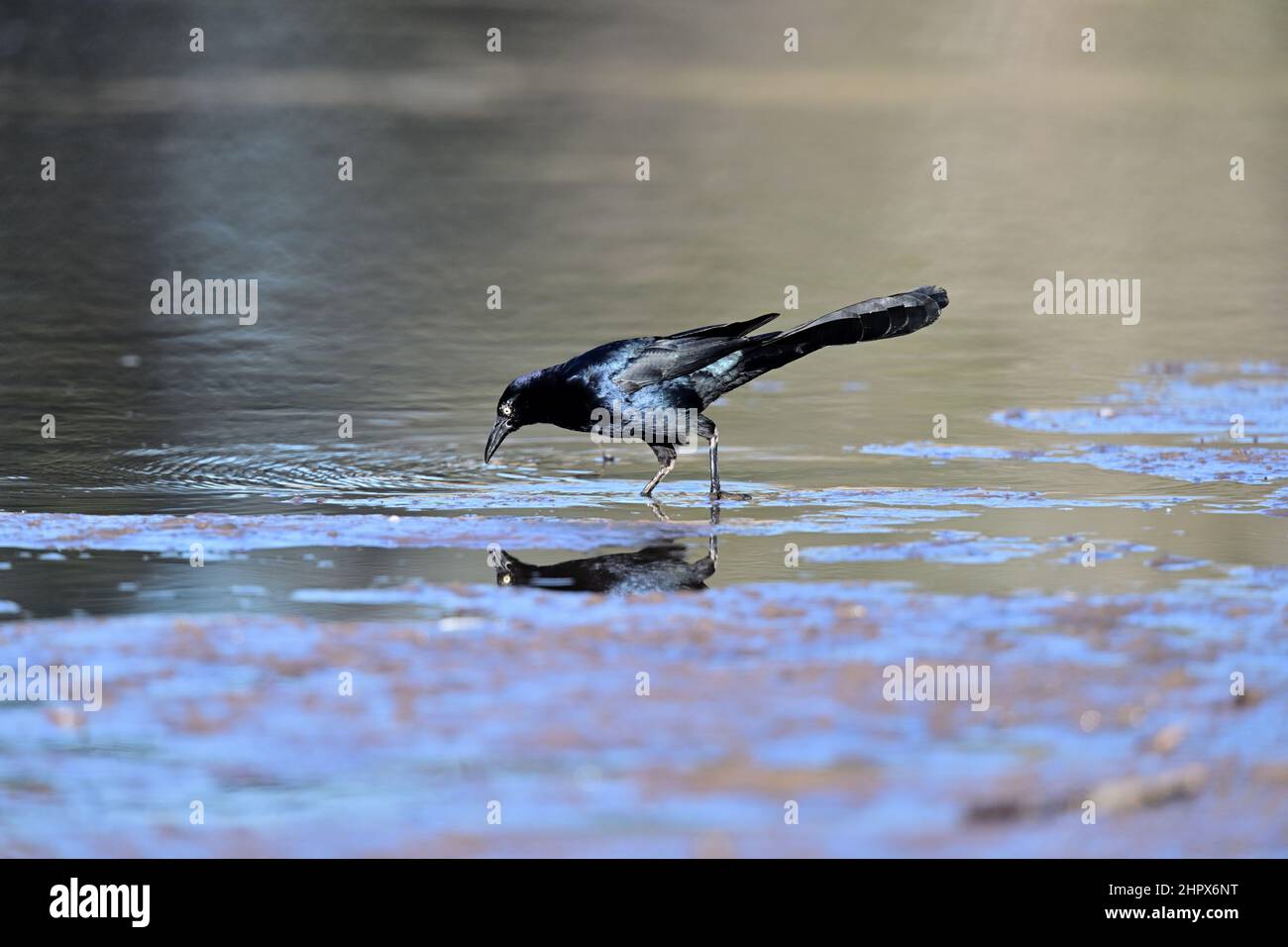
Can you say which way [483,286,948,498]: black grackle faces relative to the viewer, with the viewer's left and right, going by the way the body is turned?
facing to the left of the viewer
